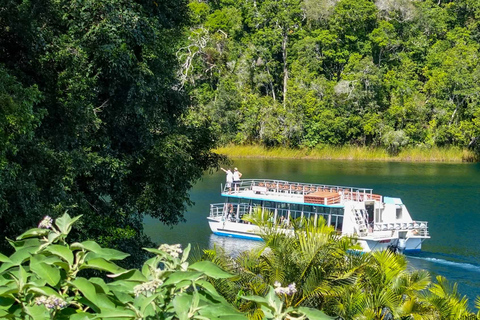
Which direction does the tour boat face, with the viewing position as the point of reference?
facing away from the viewer and to the left of the viewer

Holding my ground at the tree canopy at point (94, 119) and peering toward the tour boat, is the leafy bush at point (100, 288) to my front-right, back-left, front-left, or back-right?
back-right

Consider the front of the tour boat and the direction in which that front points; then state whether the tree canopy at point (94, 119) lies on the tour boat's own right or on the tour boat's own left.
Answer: on the tour boat's own left

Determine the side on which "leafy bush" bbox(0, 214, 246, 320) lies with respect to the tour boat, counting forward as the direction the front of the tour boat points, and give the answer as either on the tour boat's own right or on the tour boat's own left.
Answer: on the tour boat's own left
